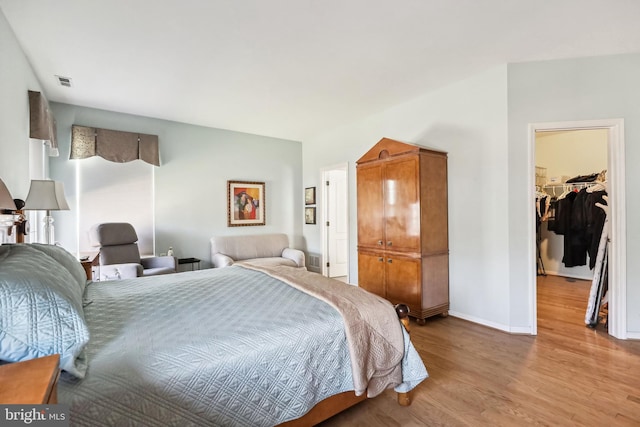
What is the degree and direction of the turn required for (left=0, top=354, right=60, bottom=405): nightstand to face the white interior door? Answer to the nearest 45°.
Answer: approximately 45° to its left

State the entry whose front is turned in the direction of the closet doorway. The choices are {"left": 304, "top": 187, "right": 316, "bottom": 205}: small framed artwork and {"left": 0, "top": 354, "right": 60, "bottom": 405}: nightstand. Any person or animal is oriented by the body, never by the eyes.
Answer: the nightstand

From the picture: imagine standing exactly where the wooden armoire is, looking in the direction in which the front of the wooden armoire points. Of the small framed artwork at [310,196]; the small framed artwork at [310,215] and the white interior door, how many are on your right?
3

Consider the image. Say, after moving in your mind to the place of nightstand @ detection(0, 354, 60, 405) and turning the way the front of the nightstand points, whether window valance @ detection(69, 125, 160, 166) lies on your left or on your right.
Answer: on your left

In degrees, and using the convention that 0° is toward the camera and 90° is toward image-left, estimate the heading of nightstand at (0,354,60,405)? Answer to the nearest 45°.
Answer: approximately 270°

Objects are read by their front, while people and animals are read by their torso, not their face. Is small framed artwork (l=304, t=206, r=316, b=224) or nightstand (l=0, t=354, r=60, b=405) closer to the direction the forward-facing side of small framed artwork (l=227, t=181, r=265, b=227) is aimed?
the nightstand

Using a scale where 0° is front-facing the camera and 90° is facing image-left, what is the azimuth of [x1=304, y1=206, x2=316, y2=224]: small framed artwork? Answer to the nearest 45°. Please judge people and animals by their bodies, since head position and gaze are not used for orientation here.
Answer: approximately 45°

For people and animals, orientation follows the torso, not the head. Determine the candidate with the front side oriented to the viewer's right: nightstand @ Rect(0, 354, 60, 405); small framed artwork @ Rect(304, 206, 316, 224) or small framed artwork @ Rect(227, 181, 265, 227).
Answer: the nightstand

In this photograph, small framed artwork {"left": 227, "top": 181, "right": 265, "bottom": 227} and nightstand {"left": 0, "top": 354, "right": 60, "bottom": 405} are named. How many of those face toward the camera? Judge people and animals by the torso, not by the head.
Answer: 1

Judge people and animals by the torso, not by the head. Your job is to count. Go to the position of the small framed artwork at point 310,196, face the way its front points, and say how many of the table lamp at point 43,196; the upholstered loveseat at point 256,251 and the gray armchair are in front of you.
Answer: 3

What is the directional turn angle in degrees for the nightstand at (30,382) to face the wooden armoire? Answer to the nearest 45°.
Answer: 0° — it already faces it
